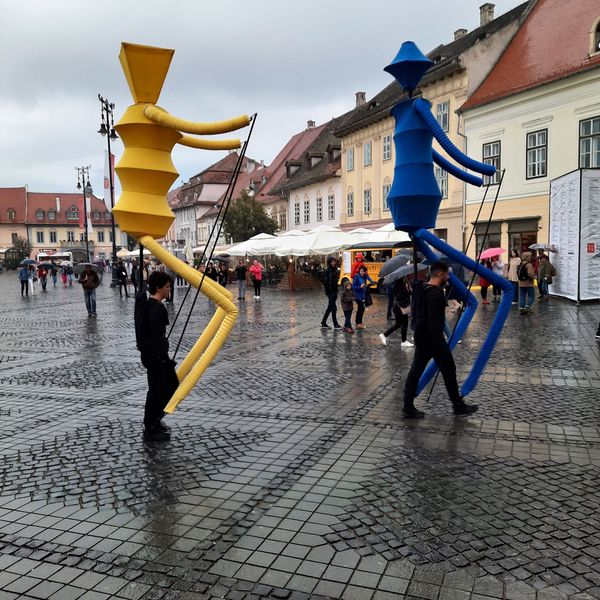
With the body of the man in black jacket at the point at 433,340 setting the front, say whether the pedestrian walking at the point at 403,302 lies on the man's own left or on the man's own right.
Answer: on the man's own left

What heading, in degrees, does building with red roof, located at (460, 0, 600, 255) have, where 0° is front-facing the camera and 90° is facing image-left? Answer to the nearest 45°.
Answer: approximately 45°

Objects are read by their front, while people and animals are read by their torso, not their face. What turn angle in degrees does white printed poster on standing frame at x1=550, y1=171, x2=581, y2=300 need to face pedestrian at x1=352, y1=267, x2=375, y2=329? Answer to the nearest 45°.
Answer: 0° — it already faces them

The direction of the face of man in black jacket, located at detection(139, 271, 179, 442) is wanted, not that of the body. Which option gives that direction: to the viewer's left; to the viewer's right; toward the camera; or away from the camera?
to the viewer's right

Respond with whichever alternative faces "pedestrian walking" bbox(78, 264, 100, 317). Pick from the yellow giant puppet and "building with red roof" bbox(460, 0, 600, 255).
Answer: the building with red roof

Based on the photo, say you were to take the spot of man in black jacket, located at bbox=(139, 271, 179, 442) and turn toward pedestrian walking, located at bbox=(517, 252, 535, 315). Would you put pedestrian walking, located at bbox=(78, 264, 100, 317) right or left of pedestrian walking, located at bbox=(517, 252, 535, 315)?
left

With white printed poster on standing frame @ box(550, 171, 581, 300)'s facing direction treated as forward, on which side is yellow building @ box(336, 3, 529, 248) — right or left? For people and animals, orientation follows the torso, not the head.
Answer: on its right
